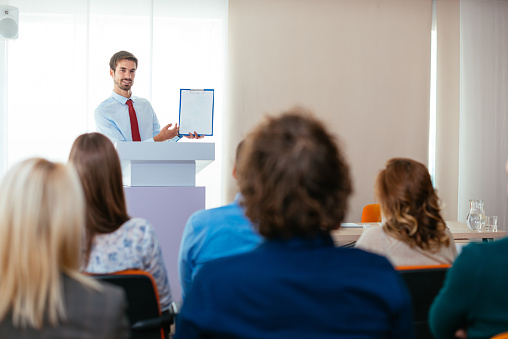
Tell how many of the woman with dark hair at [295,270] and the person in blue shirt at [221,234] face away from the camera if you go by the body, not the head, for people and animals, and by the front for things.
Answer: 2

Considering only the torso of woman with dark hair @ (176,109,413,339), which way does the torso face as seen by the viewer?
away from the camera

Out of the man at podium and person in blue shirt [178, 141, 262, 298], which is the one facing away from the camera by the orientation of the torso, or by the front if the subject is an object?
the person in blue shirt

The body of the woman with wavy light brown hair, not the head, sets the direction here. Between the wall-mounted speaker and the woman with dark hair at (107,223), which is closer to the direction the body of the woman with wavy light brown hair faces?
the wall-mounted speaker

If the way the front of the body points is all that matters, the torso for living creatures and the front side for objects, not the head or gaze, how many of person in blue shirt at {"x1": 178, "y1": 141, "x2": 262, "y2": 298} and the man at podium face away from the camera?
1

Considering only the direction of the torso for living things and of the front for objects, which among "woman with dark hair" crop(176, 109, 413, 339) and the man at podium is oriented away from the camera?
the woman with dark hair

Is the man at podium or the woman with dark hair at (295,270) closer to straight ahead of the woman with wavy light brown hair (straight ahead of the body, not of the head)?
the man at podium

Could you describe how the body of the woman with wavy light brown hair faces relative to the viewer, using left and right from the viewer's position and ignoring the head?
facing away from the viewer and to the left of the viewer

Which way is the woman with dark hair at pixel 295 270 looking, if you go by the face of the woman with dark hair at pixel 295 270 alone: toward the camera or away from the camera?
away from the camera

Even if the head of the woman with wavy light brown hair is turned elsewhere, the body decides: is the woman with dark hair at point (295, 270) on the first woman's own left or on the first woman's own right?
on the first woman's own left

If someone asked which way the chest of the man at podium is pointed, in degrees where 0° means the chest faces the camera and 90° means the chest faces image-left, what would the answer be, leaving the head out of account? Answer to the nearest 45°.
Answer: approximately 315°

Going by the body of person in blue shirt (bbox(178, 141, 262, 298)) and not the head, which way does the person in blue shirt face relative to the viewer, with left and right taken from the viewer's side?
facing away from the viewer

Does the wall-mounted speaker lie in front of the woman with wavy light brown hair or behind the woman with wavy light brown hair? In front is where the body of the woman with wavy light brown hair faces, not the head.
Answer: in front
